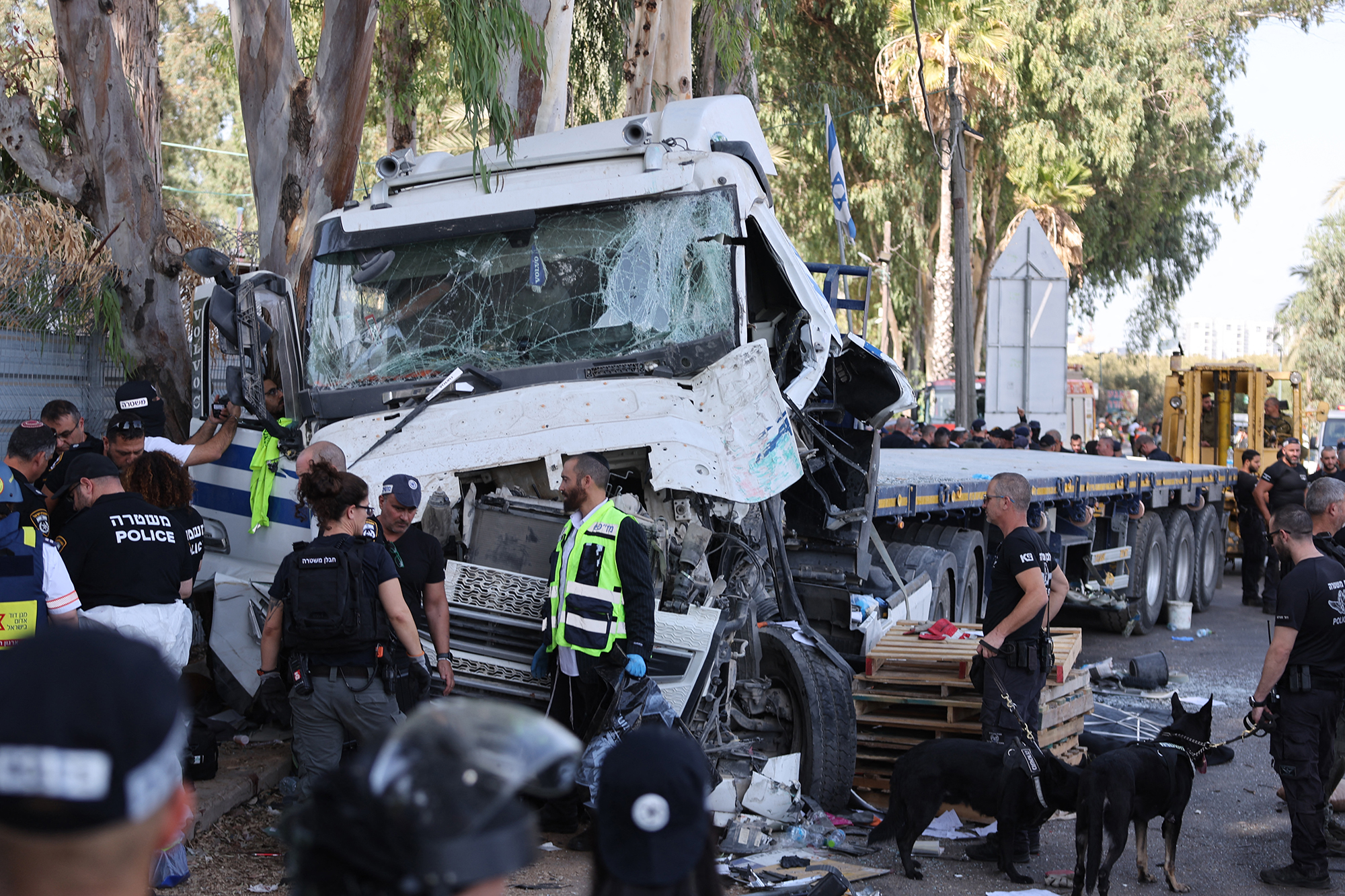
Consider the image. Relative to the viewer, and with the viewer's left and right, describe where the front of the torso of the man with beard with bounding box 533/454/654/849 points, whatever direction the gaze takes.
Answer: facing the viewer and to the left of the viewer

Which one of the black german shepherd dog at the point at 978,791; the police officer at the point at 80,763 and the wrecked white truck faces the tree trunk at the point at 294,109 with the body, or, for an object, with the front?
the police officer

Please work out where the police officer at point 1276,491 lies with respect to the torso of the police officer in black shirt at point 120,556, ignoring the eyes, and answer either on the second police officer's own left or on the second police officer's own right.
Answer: on the second police officer's own right

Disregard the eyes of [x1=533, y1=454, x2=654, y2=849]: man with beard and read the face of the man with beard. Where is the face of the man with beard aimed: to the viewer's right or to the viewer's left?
to the viewer's left

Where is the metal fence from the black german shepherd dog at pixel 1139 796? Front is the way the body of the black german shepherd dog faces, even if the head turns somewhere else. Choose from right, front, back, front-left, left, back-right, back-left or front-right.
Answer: back-left

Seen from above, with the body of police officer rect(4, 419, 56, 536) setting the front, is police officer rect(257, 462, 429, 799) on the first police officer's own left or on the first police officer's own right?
on the first police officer's own right

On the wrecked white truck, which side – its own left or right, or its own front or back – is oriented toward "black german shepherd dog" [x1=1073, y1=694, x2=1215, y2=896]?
left

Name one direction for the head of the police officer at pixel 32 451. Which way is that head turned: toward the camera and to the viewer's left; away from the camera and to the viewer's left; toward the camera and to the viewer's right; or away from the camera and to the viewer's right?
away from the camera and to the viewer's right

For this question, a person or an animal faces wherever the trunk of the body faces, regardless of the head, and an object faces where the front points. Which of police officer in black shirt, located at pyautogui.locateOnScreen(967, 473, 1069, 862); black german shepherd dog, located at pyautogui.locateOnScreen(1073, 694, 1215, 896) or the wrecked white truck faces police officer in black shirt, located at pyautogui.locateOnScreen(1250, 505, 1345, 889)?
the black german shepherd dog

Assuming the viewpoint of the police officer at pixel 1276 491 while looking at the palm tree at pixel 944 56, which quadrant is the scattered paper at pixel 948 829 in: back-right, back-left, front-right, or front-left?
back-left

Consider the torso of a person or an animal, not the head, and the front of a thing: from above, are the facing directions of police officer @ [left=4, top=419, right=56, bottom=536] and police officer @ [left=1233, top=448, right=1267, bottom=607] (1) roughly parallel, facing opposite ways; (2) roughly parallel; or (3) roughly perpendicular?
roughly perpendicular

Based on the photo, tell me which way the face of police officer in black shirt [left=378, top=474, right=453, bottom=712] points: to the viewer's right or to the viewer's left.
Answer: to the viewer's left

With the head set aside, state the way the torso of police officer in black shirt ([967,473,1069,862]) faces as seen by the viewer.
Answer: to the viewer's left

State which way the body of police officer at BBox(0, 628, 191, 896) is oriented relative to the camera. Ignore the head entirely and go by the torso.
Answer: away from the camera

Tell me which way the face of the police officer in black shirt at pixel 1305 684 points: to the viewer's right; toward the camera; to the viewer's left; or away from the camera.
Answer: to the viewer's left

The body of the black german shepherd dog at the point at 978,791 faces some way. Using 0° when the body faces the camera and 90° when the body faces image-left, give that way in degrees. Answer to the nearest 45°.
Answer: approximately 270°
